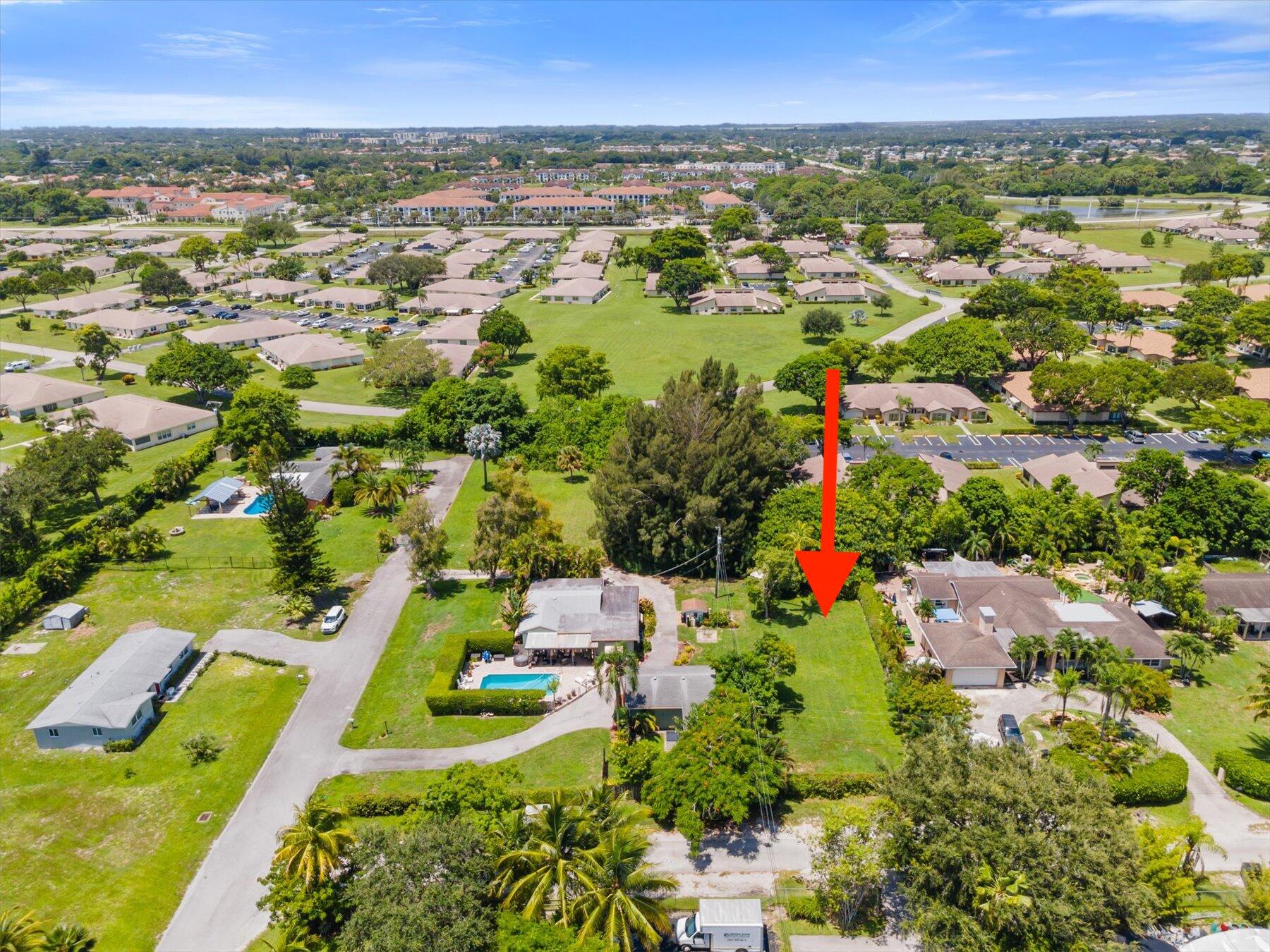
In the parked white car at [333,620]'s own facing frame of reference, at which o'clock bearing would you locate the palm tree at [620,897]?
The palm tree is roughly at 10 o'clock from the parked white car.

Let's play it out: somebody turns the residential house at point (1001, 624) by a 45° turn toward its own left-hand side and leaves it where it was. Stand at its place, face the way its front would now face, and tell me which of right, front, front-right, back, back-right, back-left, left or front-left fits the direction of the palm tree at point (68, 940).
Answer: right

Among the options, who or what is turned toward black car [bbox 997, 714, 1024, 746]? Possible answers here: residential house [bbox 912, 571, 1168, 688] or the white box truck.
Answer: the residential house

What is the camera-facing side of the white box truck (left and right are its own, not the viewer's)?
left

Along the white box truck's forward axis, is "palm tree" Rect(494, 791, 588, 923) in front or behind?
in front

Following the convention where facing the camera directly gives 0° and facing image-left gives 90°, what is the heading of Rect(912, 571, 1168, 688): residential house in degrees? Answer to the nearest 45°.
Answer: approximately 0°

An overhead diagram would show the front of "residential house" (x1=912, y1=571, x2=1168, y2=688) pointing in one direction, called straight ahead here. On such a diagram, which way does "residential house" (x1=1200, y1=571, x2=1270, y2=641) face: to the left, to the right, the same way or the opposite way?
the same way

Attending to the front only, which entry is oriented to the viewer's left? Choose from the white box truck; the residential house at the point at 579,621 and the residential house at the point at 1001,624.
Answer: the white box truck

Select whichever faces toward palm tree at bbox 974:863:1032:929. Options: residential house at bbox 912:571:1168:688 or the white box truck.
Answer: the residential house

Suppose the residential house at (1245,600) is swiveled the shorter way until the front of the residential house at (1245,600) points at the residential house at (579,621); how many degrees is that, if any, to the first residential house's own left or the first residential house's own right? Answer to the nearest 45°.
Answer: approximately 45° to the first residential house's own right

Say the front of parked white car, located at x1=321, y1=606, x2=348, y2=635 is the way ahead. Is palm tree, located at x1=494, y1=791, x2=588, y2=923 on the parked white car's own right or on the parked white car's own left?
on the parked white car's own left

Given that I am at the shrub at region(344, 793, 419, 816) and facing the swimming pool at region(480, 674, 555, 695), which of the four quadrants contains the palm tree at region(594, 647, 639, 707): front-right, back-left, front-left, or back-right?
front-right

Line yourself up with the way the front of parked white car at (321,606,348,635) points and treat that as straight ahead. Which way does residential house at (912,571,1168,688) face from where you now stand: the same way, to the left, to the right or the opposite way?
the same way

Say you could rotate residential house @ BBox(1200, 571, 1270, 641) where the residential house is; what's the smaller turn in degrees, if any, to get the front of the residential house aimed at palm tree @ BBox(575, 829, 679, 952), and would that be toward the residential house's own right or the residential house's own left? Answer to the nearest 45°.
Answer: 0° — it already faces it

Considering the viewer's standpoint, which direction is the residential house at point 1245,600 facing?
facing the viewer

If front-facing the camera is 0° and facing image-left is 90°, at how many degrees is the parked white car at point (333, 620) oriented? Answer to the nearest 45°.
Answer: approximately 45°
